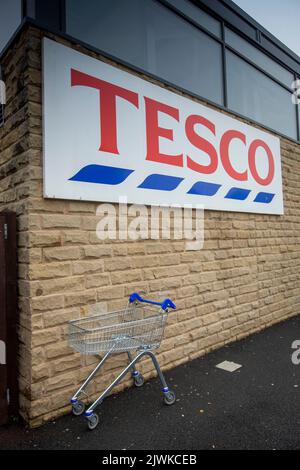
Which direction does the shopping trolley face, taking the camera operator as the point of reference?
facing the viewer and to the left of the viewer

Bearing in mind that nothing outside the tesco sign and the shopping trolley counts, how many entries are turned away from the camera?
0

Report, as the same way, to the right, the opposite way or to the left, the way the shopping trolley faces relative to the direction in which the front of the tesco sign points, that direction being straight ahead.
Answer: to the right
